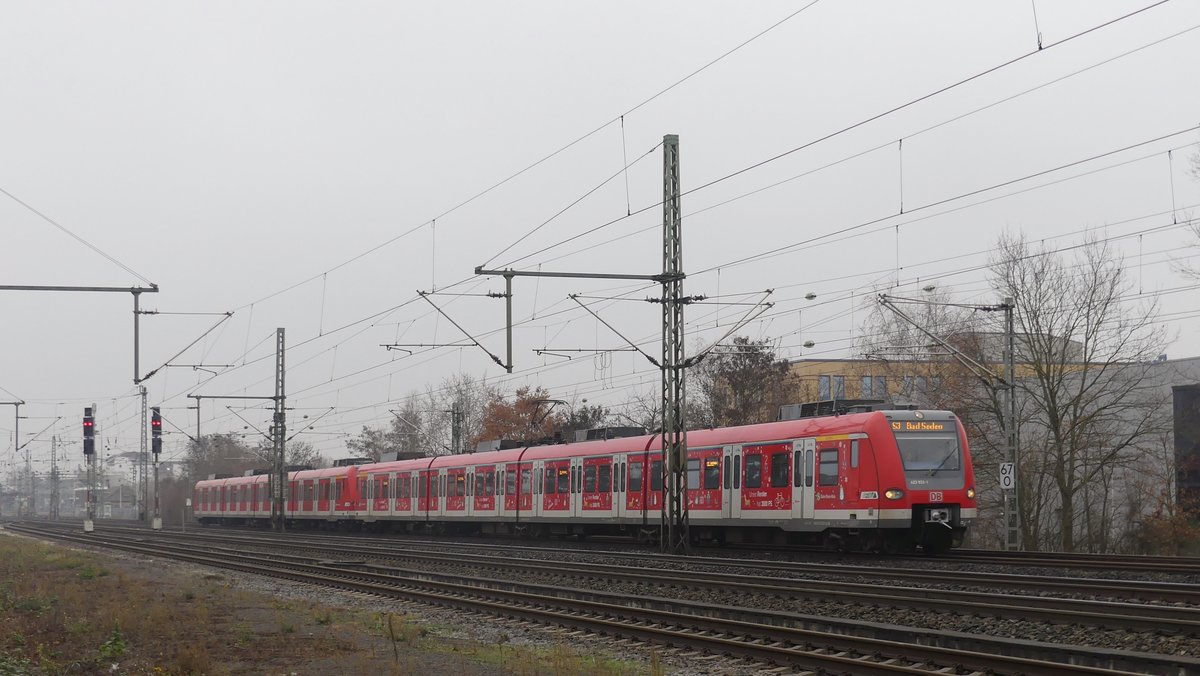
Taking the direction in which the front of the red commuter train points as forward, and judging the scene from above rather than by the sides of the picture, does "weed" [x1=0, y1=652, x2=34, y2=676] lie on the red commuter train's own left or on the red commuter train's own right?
on the red commuter train's own right

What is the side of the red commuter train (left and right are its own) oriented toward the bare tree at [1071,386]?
left

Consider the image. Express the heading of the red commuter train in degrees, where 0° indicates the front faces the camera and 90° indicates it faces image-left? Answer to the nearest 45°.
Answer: approximately 315°

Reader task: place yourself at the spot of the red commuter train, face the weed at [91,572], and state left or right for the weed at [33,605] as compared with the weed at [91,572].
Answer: left

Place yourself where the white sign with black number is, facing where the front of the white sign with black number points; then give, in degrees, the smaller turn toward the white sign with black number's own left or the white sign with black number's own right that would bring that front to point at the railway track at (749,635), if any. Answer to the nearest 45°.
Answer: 0° — it already faces it

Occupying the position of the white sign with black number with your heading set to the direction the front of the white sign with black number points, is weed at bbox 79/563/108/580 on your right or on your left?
on your right

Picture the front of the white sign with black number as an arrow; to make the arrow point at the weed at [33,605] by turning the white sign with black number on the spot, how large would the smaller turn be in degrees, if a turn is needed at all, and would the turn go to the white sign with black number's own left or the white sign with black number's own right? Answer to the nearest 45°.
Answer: approximately 45° to the white sign with black number's own right
